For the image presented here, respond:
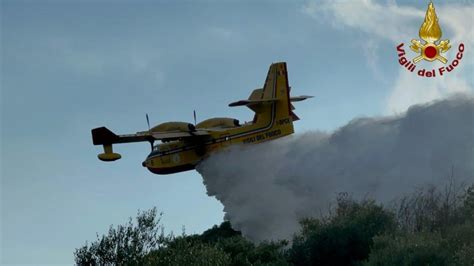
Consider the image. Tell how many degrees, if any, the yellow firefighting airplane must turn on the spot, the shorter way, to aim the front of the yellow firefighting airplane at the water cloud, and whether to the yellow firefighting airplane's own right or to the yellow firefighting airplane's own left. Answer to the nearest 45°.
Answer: approximately 135° to the yellow firefighting airplane's own right

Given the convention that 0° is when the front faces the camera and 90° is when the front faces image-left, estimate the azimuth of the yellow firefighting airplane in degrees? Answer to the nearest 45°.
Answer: approximately 135°
